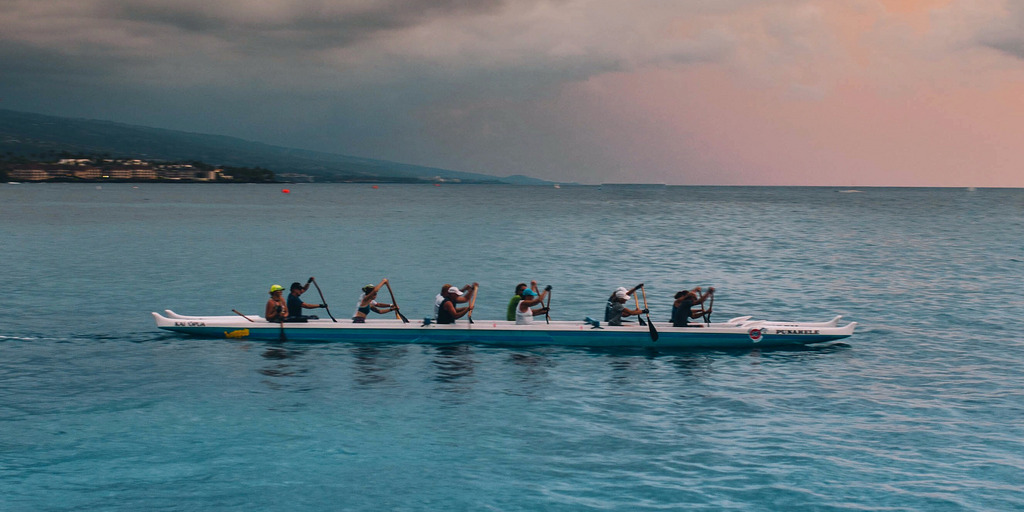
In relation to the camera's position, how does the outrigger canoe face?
facing to the right of the viewer

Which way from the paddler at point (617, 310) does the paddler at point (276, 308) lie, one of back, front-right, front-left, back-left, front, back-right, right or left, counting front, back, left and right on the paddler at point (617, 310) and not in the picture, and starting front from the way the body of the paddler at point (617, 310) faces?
back

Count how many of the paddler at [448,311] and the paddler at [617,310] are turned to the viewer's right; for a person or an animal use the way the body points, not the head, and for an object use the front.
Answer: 2

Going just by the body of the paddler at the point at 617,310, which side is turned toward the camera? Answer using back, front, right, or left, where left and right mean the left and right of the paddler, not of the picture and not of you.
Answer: right

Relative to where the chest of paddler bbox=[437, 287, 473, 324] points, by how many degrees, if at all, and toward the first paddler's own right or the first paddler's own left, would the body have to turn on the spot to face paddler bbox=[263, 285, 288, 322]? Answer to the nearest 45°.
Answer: approximately 180°

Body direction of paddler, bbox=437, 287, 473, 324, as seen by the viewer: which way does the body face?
to the viewer's right

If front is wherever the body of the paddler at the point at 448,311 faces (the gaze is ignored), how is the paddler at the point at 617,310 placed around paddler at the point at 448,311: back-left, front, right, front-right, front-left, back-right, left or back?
front
